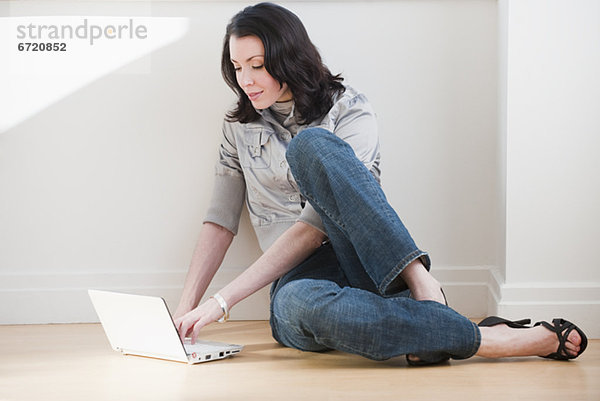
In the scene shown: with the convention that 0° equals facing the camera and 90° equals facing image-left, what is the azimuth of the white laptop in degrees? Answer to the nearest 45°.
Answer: approximately 225°

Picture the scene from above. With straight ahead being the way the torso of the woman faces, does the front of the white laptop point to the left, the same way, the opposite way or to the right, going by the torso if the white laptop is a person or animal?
the opposite way

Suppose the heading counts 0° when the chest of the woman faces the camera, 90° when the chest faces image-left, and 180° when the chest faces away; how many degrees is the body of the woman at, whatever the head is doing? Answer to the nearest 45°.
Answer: approximately 45°
